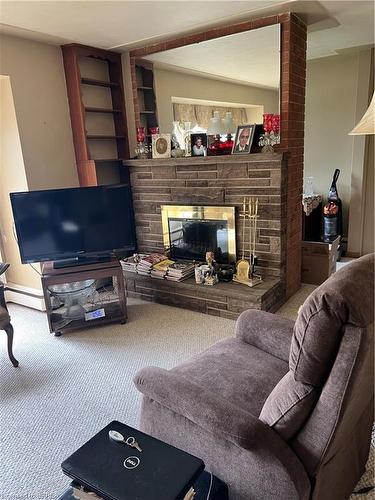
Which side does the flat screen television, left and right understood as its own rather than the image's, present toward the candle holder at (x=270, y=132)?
left

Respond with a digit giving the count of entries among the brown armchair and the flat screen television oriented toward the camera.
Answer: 1

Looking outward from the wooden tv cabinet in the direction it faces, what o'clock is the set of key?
The set of key is roughly at 12 o'clock from the wooden tv cabinet.

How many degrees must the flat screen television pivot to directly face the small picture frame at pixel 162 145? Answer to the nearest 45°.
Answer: approximately 135° to its left

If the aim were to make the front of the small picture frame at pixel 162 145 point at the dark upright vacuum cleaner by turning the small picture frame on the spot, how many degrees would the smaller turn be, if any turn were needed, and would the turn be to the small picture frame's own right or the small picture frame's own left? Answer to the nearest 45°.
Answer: approximately 90° to the small picture frame's own left

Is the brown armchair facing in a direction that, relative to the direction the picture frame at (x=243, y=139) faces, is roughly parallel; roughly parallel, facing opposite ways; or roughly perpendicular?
roughly perpendicular

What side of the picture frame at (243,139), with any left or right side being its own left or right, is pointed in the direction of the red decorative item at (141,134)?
right

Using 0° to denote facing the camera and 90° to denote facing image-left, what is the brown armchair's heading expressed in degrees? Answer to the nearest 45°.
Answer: approximately 135°
